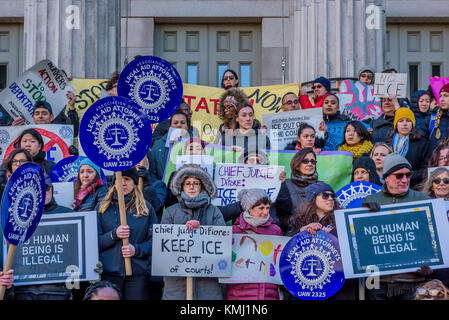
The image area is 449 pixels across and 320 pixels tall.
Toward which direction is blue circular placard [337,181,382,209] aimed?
toward the camera

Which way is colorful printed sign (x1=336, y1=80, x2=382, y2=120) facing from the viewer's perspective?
toward the camera

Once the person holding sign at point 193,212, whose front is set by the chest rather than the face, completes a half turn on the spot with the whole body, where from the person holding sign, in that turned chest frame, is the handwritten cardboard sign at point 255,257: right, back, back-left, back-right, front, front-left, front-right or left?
right

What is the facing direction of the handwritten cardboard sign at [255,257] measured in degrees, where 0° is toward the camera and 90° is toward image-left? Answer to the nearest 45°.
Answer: approximately 0°

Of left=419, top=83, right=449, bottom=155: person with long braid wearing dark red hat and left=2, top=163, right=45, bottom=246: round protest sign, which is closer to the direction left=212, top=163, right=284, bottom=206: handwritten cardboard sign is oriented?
the round protest sign

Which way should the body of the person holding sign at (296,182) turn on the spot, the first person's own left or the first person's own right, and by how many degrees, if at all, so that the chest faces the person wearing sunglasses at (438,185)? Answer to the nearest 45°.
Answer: approximately 45° to the first person's own left

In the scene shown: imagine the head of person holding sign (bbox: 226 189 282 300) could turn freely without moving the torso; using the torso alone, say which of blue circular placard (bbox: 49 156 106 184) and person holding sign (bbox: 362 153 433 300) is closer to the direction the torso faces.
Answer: the person holding sign

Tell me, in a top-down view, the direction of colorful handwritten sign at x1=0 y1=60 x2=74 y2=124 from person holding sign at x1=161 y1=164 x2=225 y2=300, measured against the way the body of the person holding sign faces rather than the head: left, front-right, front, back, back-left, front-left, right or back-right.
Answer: back-right

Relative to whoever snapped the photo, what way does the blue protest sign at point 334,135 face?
facing the viewer
